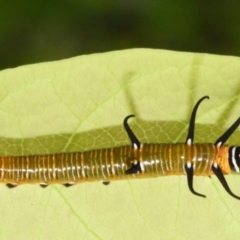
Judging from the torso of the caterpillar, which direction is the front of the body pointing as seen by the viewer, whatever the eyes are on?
to the viewer's right
